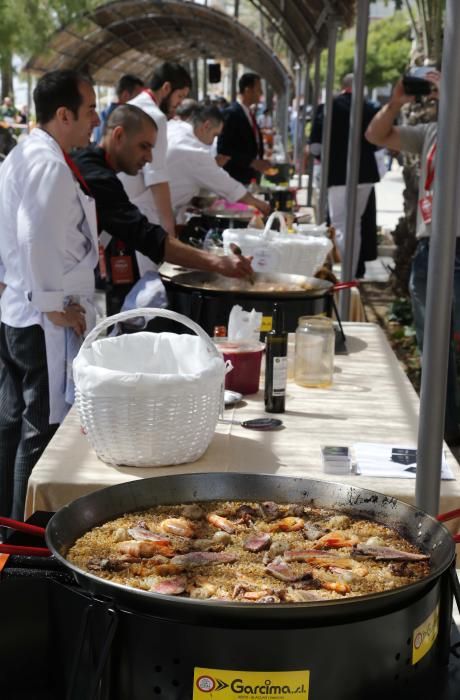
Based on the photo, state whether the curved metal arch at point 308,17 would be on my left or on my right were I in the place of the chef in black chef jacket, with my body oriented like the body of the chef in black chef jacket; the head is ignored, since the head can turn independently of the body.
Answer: on my left

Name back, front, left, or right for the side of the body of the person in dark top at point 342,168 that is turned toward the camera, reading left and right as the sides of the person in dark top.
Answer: back

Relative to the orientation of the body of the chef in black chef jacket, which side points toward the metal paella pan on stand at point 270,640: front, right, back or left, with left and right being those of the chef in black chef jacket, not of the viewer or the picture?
right

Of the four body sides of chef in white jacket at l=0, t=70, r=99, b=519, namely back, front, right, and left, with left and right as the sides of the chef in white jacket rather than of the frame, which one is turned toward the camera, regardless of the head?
right

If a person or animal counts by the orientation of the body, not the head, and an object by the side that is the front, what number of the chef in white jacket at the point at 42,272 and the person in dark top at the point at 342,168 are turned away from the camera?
1

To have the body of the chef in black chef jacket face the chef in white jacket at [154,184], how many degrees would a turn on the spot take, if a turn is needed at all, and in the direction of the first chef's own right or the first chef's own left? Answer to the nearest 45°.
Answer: approximately 90° to the first chef's own left

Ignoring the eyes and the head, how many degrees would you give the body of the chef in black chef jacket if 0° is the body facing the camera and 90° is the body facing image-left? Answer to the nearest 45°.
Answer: approximately 270°

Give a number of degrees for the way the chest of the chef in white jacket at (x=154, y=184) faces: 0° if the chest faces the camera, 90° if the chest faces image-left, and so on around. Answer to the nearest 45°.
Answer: approximately 270°

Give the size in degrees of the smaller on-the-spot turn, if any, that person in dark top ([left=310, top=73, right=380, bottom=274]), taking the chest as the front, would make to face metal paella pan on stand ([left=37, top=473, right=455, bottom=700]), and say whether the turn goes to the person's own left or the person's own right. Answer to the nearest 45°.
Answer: approximately 180°

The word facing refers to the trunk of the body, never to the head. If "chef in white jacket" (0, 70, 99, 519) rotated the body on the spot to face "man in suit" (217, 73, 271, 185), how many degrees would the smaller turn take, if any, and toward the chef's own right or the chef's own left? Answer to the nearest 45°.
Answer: approximately 90° to the chef's own left

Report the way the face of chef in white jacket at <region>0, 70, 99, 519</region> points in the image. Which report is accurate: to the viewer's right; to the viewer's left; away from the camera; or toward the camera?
to the viewer's right

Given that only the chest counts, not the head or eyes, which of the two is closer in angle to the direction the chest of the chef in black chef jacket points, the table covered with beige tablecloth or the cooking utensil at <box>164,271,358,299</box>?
the cooking utensil
